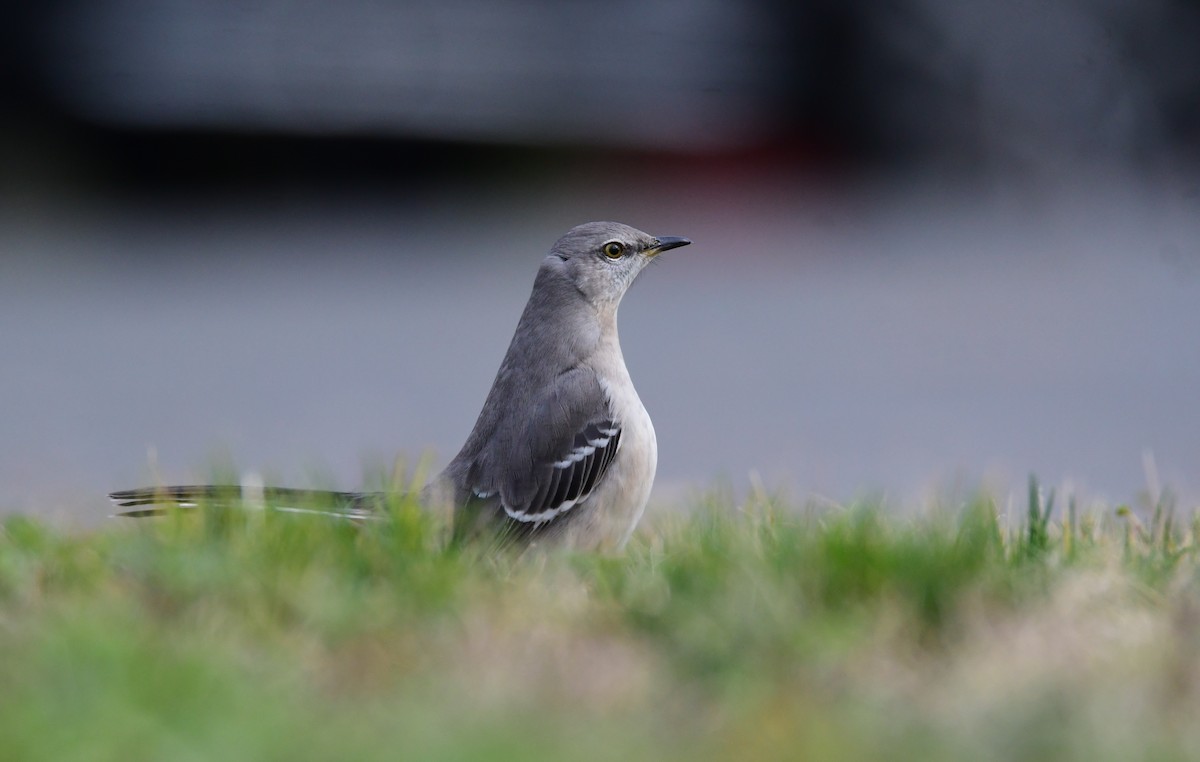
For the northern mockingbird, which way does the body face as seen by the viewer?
to the viewer's right
